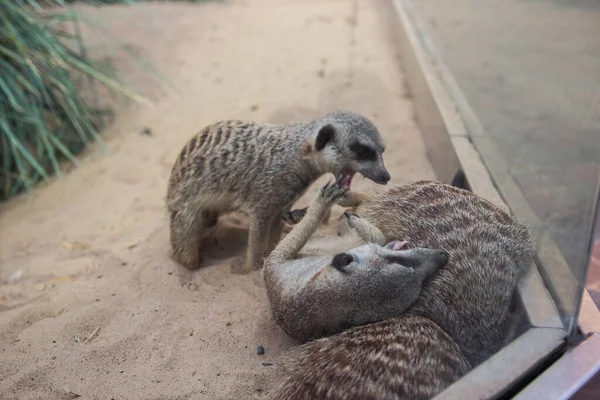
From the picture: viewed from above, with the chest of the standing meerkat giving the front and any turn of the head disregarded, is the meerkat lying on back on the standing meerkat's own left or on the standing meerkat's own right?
on the standing meerkat's own right

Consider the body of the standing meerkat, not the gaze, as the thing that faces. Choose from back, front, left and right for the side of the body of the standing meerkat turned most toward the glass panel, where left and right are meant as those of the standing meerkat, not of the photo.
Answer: front

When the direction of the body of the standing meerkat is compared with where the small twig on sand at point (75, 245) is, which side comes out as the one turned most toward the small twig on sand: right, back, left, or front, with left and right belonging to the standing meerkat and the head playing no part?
back

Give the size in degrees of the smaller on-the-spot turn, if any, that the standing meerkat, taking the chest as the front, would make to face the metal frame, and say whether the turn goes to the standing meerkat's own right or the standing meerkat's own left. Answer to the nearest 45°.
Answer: approximately 45° to the standing meerkat's own right

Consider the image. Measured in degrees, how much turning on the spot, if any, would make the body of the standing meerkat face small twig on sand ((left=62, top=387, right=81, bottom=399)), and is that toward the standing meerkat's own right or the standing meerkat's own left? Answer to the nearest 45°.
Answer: approximately 135° to the standing meerkat's own right

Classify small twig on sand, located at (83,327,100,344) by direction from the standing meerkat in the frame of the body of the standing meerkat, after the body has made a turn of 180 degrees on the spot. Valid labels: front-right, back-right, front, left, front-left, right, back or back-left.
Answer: front-left

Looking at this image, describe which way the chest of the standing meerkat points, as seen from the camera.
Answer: to the viewer's right

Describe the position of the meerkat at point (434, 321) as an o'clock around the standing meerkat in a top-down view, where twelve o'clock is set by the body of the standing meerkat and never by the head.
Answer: The meerkat is roughly at 2 o'clock from the standing meerkat.
